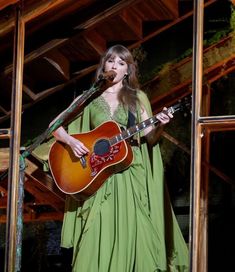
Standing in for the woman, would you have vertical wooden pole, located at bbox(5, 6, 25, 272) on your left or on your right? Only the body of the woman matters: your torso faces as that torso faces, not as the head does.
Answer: on your right

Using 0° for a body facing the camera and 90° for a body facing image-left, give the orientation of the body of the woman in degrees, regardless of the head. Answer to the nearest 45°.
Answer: approximately 0°
